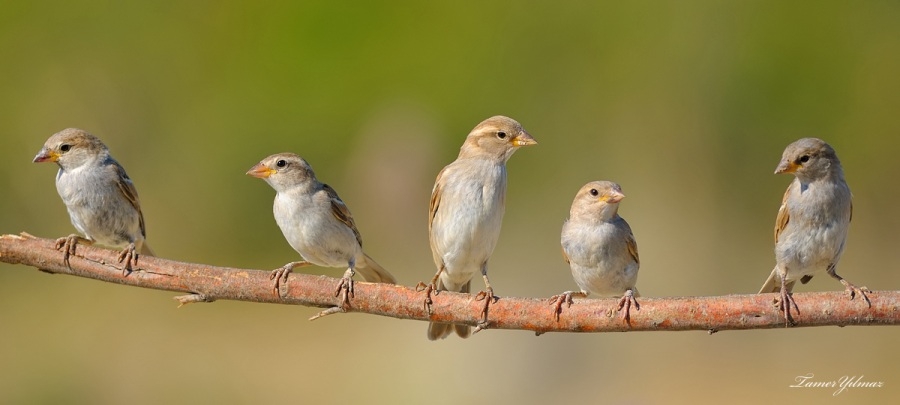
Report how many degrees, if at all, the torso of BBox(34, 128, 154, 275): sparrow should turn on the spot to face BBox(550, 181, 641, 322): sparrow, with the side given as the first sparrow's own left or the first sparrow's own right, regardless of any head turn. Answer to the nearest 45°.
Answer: approximately 90° to the first sparrow's own left

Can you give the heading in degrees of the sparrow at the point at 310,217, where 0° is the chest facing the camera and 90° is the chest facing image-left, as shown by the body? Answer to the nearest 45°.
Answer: approximately 45°

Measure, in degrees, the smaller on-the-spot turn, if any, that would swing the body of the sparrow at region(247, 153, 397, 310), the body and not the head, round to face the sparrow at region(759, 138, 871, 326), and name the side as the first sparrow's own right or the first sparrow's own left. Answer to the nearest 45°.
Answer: approximately 135° to the first sparrow's own left

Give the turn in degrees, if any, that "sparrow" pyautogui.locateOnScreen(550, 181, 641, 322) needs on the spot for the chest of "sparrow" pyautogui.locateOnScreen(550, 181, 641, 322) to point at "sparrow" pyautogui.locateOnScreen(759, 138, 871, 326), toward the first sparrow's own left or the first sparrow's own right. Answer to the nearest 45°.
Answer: approximately 90° to the first sparrow's own left

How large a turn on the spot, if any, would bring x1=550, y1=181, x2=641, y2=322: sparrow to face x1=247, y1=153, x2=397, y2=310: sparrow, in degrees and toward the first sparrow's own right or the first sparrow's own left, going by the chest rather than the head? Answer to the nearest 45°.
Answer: approximately 90° to the first sparrow's own right
